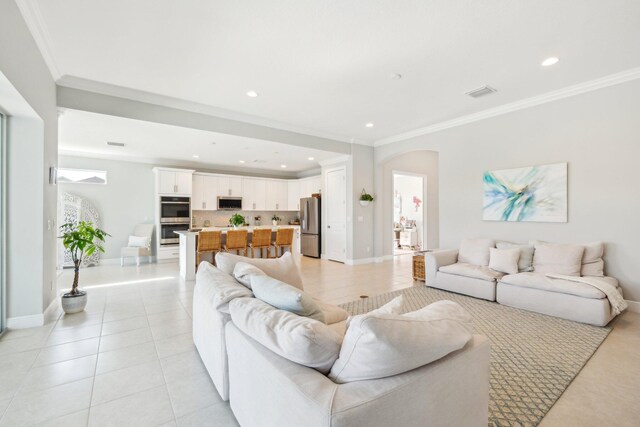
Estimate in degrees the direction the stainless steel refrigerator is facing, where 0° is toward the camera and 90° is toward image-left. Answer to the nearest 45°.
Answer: approximately 45°

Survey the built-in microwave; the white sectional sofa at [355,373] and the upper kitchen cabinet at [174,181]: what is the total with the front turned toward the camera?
2

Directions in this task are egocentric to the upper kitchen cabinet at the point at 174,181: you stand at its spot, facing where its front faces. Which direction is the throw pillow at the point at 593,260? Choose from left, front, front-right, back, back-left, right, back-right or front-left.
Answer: front-left

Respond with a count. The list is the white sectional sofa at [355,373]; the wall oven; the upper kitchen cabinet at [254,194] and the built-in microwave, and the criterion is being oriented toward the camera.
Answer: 3

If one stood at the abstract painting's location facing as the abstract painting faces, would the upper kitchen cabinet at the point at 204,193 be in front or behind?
in front

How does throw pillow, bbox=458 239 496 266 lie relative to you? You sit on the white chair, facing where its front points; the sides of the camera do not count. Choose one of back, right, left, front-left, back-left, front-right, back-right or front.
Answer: left

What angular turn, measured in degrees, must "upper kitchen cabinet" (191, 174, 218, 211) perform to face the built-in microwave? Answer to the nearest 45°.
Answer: approximately 90° to its left

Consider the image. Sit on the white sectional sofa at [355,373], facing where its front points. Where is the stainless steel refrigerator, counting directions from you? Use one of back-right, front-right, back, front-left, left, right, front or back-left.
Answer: front-left

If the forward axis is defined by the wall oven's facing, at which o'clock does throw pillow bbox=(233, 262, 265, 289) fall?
The throw pillow is roughly at 12 o'clock from the wall oven.

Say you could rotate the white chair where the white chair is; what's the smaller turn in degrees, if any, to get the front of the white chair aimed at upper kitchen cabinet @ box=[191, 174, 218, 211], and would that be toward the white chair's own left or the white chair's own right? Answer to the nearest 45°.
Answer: approximately 135° to the white chair's own left

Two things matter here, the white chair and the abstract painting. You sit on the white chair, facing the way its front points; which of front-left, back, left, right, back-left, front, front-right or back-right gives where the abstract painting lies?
left
